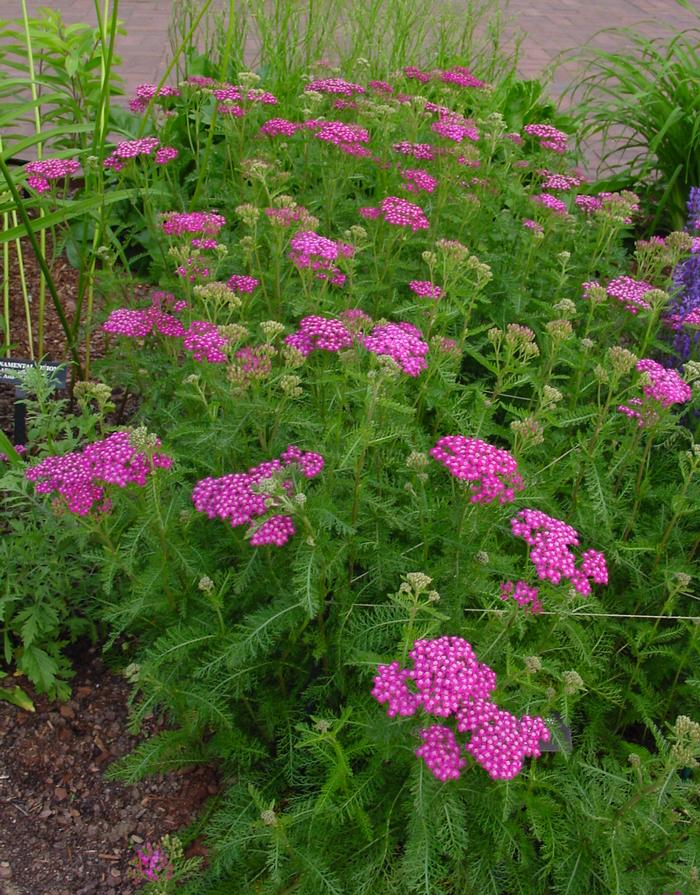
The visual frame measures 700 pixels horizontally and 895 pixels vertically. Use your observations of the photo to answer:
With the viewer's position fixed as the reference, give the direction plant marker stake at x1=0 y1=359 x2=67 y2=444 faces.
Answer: facing the viewer

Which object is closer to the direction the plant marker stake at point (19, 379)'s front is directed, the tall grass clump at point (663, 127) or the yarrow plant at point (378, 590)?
the yarrow plant

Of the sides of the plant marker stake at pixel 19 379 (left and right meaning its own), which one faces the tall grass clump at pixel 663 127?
left
